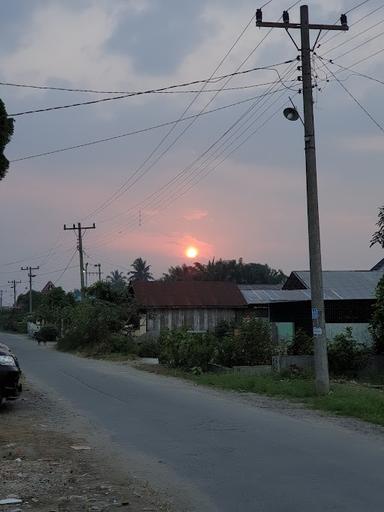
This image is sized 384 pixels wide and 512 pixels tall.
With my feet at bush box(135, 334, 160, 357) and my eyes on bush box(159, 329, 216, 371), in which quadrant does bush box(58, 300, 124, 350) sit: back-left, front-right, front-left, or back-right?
back-right

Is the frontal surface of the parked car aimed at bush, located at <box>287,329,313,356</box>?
no

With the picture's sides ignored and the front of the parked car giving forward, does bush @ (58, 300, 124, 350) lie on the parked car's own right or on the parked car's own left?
on the parked car's own left

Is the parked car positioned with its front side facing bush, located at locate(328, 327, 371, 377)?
no

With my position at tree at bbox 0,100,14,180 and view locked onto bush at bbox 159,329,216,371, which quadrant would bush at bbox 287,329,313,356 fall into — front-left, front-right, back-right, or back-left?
front-right

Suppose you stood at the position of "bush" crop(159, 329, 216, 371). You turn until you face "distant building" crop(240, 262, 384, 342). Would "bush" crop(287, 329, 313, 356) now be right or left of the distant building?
right
